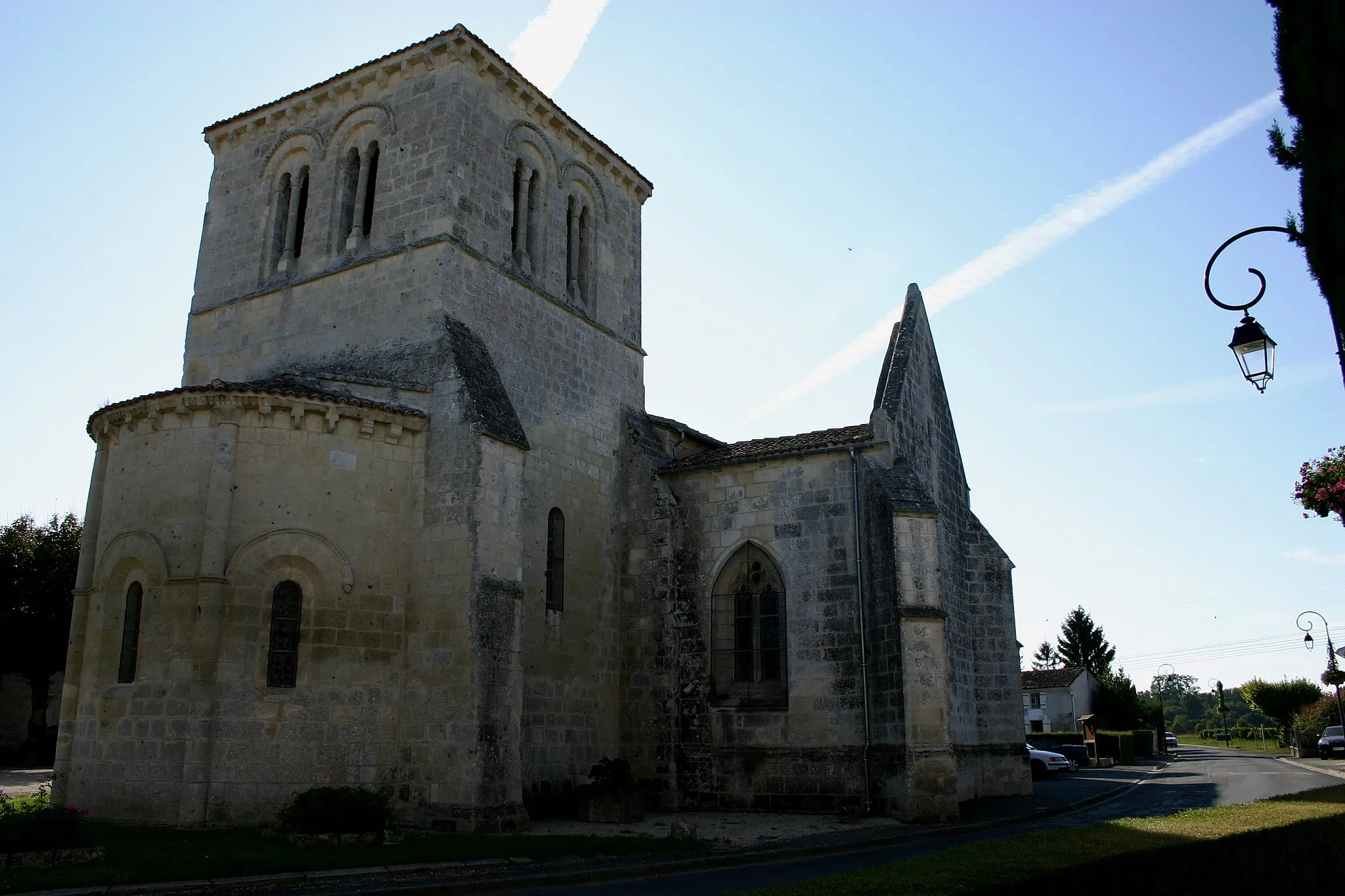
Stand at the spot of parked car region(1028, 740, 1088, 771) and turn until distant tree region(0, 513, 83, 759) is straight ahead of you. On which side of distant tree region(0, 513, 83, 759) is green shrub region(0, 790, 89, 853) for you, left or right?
left

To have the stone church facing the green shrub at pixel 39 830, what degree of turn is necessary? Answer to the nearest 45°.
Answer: approximately 180°

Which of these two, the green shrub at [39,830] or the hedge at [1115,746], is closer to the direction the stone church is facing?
the hedge

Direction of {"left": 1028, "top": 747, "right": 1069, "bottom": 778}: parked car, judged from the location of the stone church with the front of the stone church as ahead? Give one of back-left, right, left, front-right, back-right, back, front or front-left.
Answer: front

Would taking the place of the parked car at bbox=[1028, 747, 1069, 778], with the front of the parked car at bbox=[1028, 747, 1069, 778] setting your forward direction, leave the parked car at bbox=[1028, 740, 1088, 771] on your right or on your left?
on your left

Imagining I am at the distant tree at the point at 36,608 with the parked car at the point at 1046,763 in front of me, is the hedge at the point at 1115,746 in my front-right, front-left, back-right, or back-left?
front-left

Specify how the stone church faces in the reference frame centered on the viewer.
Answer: facing away from the viewer and to the right of the viewer

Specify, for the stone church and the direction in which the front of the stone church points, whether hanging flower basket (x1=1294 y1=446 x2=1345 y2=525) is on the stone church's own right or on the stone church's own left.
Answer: on the stone church's own right
